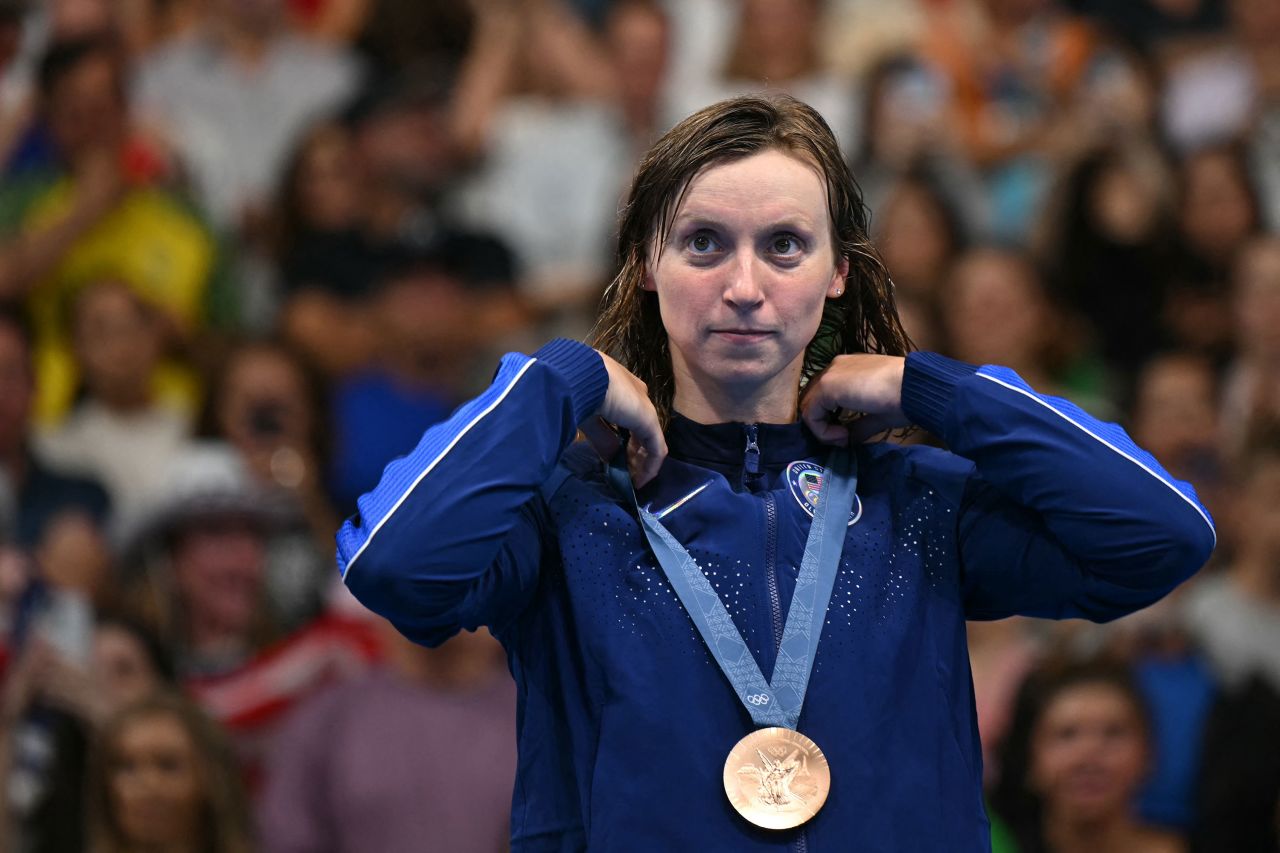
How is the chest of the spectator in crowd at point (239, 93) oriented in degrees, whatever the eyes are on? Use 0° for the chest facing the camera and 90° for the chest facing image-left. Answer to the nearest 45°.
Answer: approximately 0°

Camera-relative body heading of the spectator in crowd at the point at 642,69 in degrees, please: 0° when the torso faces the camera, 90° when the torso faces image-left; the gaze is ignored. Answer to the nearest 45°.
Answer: approximately 0°

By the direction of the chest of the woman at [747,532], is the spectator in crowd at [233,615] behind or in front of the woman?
behind

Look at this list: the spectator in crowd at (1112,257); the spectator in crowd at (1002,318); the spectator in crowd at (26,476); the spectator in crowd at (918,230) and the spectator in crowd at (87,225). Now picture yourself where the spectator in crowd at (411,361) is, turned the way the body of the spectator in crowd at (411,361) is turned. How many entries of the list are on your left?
3
